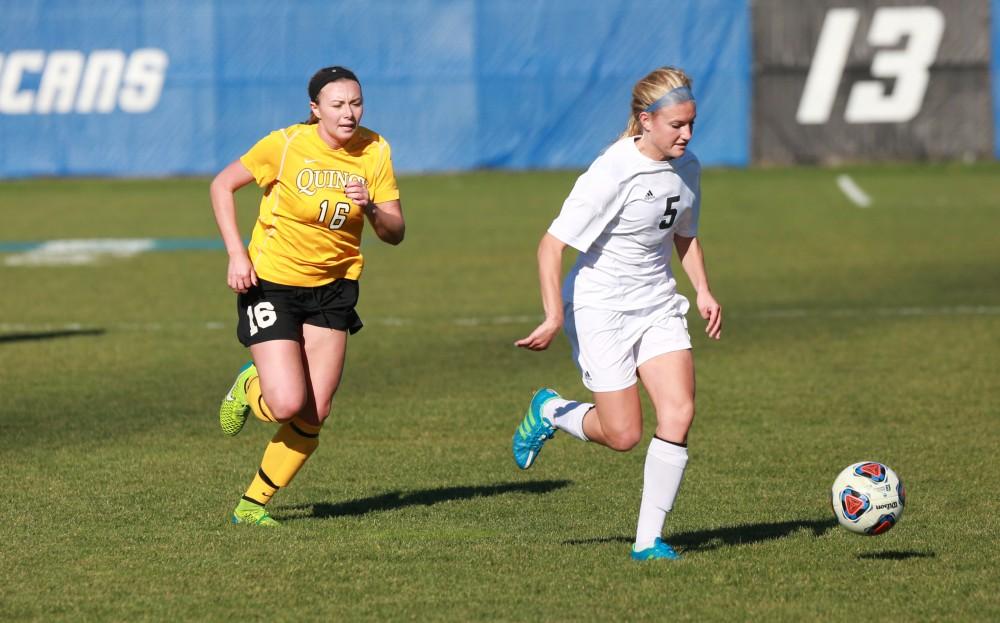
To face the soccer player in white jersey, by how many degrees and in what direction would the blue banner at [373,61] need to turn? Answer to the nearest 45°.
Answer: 0° — it already faces them

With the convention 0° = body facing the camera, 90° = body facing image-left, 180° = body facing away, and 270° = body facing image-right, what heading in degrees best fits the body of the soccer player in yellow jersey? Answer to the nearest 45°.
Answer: approximately 315°

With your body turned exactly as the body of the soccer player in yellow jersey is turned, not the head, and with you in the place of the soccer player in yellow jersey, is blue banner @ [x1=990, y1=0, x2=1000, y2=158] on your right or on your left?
on your left

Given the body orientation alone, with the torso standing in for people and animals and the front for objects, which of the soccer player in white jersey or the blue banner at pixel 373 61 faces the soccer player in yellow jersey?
the blue banner

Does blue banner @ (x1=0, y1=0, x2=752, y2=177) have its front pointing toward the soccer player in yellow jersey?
yes

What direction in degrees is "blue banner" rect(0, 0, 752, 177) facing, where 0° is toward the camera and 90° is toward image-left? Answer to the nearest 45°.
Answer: approximately 0°

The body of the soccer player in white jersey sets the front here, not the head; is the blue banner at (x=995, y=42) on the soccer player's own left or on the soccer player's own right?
on the soccer player's own left

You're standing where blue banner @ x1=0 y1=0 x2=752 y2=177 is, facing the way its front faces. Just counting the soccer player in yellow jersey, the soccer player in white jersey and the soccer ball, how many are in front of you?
3

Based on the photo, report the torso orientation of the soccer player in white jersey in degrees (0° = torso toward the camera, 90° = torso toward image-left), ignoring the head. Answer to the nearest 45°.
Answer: approximately 315°

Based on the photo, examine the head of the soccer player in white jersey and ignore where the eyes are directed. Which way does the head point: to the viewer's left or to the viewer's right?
to the viewer's right
